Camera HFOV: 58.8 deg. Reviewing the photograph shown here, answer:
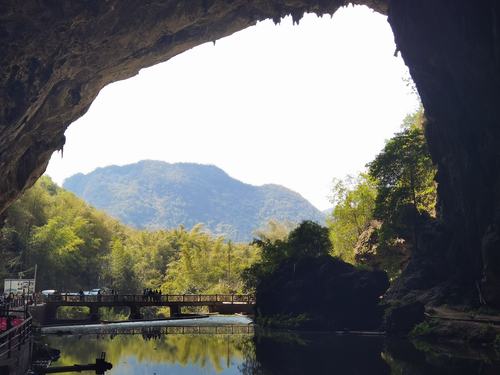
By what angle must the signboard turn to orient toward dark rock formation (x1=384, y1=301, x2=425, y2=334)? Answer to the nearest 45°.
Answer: approximately 45° to its left

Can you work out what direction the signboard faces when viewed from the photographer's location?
facing the viewer
